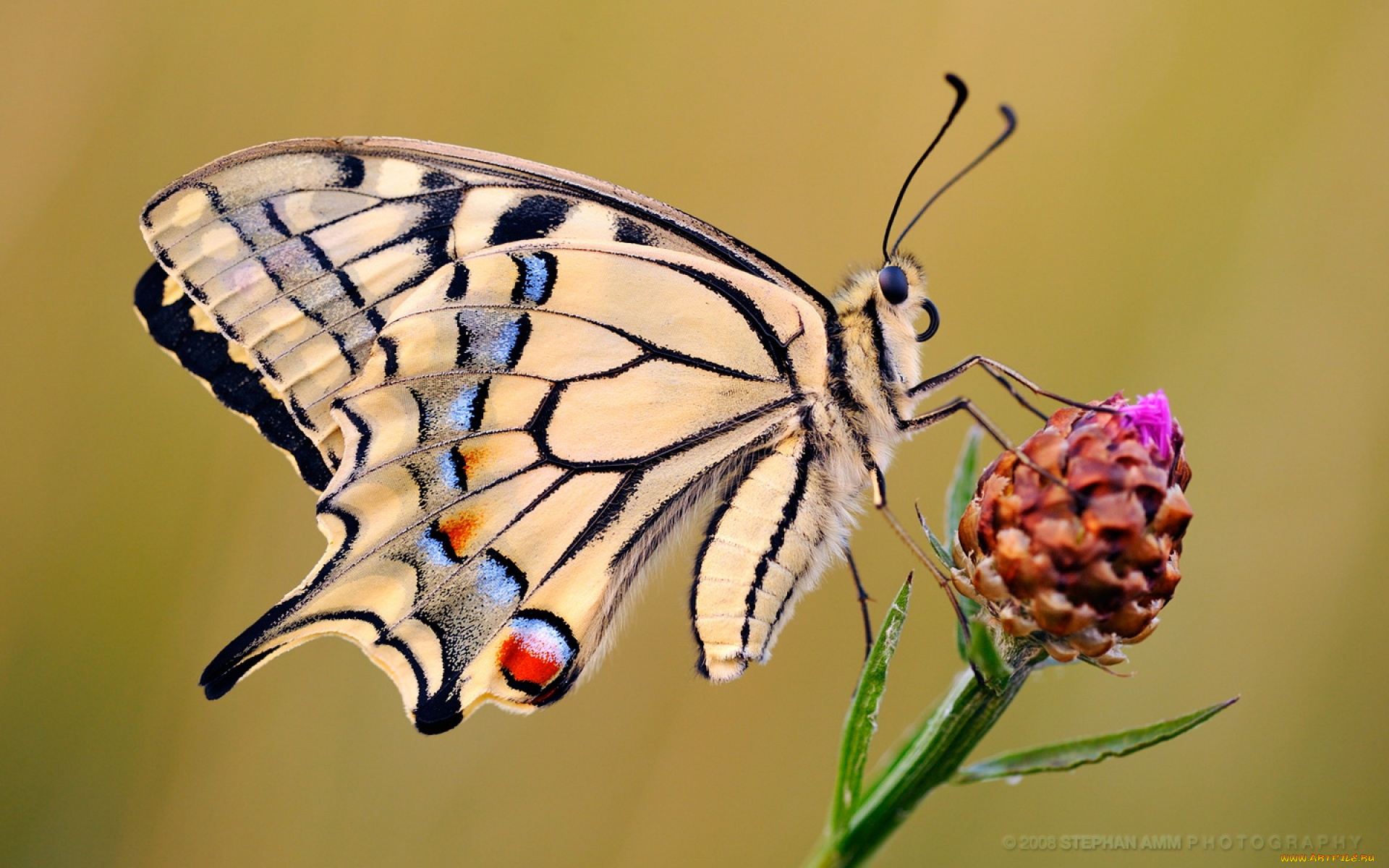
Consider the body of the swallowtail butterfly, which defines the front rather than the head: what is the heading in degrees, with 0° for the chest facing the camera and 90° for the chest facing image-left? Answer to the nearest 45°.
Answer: approximately 270°
